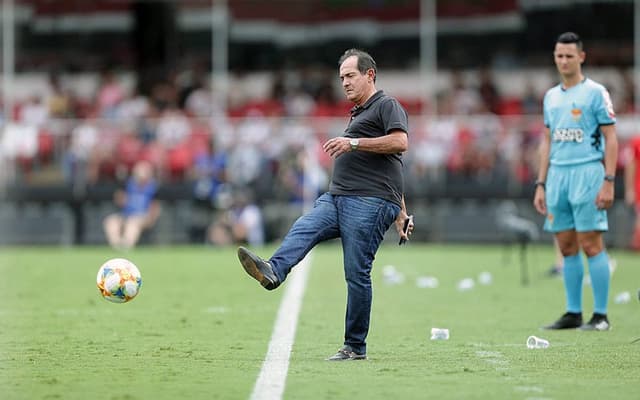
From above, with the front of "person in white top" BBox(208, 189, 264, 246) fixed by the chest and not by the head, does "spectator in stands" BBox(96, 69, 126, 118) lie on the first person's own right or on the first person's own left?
on the first person's own right

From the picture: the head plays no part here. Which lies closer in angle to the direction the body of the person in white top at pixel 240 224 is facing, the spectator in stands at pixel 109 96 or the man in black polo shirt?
the man in black polo shirt

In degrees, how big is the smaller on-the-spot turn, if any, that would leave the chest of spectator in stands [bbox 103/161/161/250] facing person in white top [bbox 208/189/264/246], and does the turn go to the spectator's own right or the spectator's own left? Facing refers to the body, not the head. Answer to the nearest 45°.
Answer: approximately 135° to the spectator's own left

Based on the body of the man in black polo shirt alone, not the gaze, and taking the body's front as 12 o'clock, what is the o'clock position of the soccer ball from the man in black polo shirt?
The soccer ball is roughly at 1 o'clock from the man in black polo shirt.

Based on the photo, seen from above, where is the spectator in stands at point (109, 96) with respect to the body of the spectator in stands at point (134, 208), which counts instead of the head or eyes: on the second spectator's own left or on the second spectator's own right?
on the second spectator's own right

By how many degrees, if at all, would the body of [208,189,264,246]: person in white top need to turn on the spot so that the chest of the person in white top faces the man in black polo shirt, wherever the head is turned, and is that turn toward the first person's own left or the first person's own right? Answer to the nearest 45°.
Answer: approximately 45° to the first person's own left

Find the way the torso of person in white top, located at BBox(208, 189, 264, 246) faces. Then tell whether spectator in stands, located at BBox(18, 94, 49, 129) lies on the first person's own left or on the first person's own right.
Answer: on the first person's own right

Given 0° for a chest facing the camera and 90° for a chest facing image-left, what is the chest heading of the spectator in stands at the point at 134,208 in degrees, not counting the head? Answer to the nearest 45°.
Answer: approximately 45°
